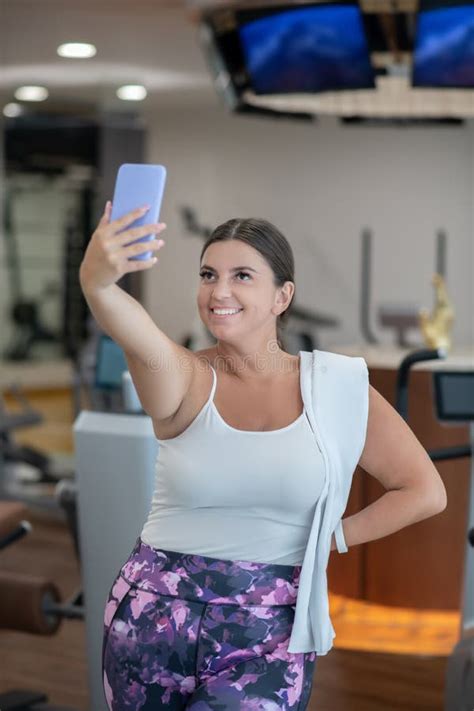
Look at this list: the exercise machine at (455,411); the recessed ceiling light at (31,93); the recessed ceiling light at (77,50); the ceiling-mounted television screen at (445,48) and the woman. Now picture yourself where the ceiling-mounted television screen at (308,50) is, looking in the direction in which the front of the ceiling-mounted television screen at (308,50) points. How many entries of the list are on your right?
2

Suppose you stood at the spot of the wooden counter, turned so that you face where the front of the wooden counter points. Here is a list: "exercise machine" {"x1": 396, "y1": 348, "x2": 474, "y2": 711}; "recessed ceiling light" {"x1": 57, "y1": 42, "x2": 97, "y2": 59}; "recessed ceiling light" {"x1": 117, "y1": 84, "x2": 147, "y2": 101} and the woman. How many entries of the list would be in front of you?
2

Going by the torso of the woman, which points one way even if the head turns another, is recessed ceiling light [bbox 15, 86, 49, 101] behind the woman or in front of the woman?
behind

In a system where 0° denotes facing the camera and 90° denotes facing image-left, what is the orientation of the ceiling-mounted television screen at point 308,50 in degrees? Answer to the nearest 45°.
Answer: approximately 45°

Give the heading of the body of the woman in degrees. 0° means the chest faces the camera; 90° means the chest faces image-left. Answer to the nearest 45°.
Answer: approximately 0°

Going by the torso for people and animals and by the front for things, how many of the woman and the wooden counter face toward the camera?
2

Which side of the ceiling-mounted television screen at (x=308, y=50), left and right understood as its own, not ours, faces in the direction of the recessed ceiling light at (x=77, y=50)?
right

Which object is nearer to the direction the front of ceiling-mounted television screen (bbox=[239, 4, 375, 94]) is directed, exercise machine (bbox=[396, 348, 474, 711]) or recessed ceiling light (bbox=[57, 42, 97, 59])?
the exercise machine

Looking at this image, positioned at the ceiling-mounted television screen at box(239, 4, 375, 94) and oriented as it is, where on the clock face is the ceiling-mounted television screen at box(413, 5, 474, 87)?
the ceiling-mounted television screen at box(413, 5, 474, 87) is roughly at 8 o'clock from the ceiling-mounted television screen at box(239, 4, 375, 94).

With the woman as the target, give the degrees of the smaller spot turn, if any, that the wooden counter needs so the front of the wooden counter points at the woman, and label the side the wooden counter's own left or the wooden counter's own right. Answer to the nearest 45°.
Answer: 0° — it already faces them

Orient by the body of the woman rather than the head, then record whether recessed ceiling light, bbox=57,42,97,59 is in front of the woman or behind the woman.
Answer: behind
